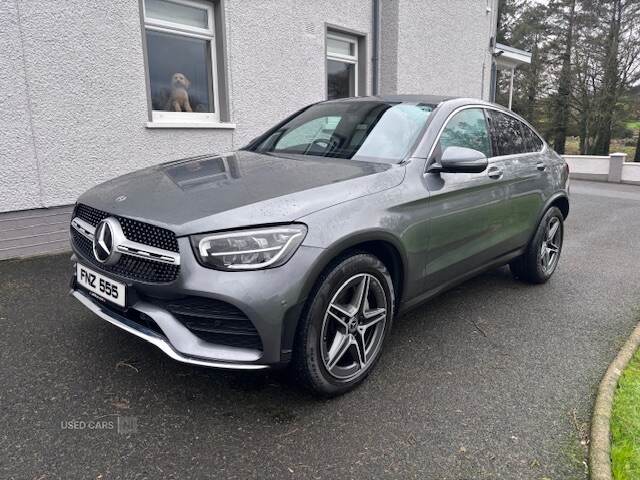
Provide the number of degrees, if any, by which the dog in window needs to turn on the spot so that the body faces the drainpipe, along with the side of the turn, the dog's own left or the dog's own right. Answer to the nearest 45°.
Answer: approximately 135° to the dog's own left

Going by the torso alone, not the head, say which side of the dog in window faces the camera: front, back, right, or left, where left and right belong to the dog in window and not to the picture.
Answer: front

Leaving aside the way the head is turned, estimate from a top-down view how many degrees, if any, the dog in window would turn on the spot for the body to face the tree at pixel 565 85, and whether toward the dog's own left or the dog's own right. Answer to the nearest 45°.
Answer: approximately 135° to the dog's own left
